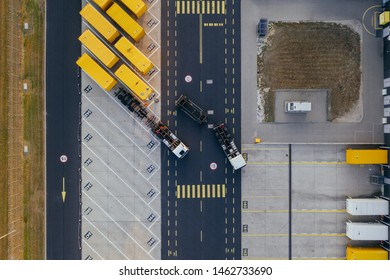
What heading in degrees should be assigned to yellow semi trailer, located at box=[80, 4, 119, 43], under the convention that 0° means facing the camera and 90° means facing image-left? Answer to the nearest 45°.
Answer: approximately 315°

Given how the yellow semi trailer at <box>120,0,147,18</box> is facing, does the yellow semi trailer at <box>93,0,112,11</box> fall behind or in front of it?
behind

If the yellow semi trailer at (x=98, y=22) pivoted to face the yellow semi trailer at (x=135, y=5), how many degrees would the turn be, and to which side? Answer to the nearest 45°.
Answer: approximately 45° to its left

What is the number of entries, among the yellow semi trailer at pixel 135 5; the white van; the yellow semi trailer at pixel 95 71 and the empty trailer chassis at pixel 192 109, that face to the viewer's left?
1

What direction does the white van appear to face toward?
to the viewer's left

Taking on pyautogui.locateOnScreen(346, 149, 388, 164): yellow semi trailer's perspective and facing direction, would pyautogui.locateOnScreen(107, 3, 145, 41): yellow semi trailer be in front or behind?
in front

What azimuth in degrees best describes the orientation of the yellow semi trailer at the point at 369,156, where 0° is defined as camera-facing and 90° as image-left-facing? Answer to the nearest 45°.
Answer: approximately 90°

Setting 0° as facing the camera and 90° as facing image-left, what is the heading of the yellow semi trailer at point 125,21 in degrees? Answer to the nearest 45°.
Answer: approximately 315°

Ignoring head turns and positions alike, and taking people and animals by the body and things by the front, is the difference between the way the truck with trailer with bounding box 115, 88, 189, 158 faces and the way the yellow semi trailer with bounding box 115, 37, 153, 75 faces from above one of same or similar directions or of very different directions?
same or similar directions

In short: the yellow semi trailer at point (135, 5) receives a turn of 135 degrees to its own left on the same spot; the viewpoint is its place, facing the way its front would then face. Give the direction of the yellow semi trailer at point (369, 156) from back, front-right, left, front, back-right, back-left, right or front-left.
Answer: right

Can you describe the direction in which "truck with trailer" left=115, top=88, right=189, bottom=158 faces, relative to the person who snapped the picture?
facing the viewer and to the right of the viewer
